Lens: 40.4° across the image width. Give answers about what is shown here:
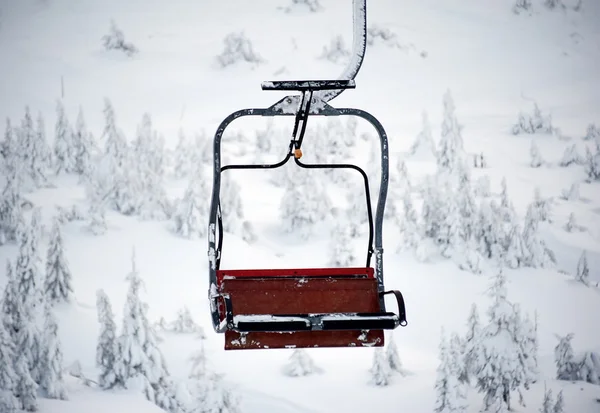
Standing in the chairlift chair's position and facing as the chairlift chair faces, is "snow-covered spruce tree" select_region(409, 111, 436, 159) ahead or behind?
behind

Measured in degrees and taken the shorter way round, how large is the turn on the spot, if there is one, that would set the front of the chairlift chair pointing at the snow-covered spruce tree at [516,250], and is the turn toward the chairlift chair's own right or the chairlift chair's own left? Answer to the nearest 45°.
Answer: approximately 180°

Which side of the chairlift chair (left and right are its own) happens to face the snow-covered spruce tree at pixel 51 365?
back

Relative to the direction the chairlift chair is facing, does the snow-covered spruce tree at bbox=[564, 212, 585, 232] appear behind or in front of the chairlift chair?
behind

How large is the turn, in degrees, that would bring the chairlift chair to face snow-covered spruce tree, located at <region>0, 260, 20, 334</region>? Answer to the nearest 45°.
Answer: approximately 135° to its right

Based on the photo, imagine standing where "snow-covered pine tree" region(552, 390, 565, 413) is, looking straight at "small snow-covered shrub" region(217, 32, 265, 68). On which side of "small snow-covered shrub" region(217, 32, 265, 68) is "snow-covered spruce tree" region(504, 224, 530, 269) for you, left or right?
right

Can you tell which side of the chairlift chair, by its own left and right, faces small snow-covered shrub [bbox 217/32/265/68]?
back

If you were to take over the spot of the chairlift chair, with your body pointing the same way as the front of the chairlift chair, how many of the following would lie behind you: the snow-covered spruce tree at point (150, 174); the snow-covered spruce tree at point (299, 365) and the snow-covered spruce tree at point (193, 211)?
3

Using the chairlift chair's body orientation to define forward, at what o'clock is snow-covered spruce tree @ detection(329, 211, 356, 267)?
The snow-covered spruce tree is roughly at 6 o'clock from the chairlift chair.

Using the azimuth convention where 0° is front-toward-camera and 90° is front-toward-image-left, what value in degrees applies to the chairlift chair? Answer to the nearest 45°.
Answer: approximately 0°

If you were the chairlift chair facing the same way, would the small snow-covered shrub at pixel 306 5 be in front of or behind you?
behind

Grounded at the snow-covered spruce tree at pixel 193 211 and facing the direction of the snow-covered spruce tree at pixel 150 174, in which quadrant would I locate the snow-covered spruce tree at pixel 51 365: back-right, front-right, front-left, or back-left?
back-left

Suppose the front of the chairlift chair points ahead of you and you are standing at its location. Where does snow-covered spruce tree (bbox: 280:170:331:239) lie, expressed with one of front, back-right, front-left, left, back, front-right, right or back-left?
back

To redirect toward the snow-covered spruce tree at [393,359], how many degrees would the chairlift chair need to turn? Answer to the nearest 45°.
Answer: approximately 180°
